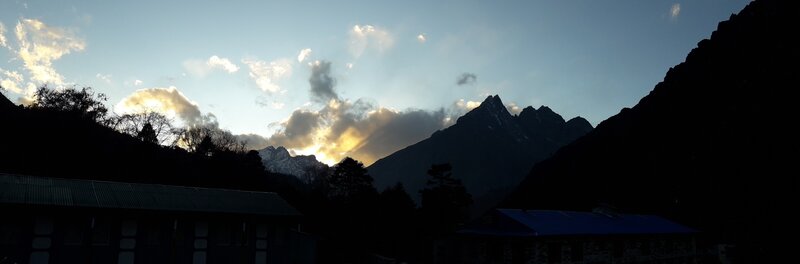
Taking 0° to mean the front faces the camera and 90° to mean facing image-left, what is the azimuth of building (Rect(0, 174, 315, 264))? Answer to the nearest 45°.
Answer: approximately 315°
